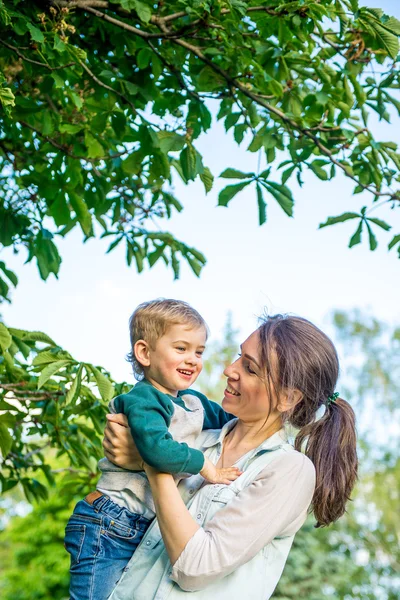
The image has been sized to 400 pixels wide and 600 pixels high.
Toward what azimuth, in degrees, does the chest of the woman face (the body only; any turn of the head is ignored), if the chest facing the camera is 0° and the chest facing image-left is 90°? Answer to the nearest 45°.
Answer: approximately 45°

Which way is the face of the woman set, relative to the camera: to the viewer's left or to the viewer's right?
to the viewer's left
